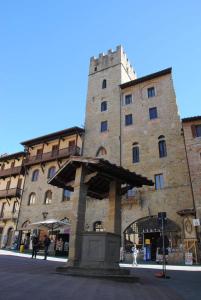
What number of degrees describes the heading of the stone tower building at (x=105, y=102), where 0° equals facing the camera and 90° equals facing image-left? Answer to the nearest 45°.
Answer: approximately 45°

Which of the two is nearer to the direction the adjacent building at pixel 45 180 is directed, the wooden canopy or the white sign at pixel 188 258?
the wooden canopy

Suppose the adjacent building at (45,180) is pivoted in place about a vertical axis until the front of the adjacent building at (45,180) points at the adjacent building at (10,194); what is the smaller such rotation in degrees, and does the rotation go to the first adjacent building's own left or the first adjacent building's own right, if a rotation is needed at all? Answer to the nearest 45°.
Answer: approximately 90° to the first adjacent building's own right

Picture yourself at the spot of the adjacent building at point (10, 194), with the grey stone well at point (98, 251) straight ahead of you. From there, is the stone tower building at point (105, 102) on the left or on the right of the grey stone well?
left

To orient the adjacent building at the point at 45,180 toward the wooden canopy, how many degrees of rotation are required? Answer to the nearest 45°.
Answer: approximately 45° to its left
